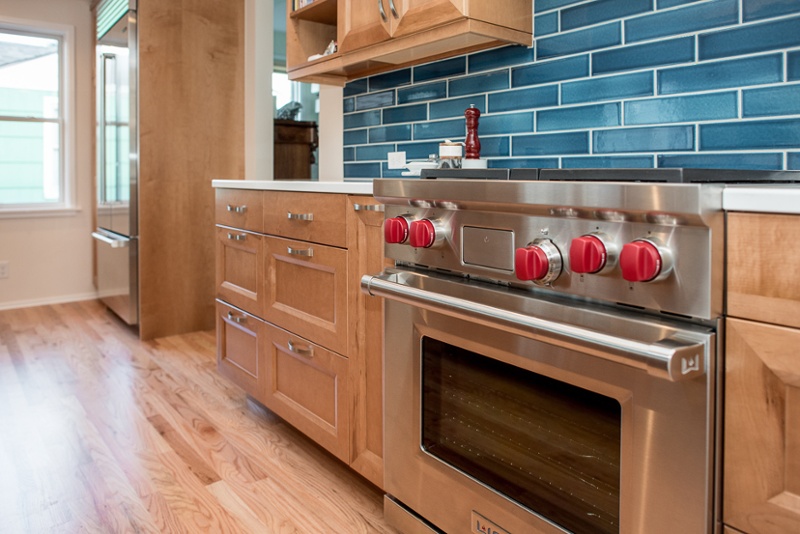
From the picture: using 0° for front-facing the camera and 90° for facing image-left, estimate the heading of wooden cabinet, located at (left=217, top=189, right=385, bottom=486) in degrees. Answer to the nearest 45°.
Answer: approximately 45°

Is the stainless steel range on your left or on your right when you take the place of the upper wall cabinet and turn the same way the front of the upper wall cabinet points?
on your left

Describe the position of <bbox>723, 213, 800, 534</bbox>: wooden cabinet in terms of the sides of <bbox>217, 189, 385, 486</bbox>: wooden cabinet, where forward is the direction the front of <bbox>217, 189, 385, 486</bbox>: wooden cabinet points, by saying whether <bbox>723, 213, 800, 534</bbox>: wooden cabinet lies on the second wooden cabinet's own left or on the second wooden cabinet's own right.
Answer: on the second wooden cabinet's own left

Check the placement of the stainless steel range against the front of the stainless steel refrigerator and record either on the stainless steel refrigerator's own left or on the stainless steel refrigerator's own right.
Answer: on the stainless steel refrigerator's own left

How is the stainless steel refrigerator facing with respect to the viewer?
to the viewer's left

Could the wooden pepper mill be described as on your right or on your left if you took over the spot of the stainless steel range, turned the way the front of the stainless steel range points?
on your right

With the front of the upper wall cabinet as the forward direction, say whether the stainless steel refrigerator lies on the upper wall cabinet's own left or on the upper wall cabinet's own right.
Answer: on the upper wall cabinet's own right
